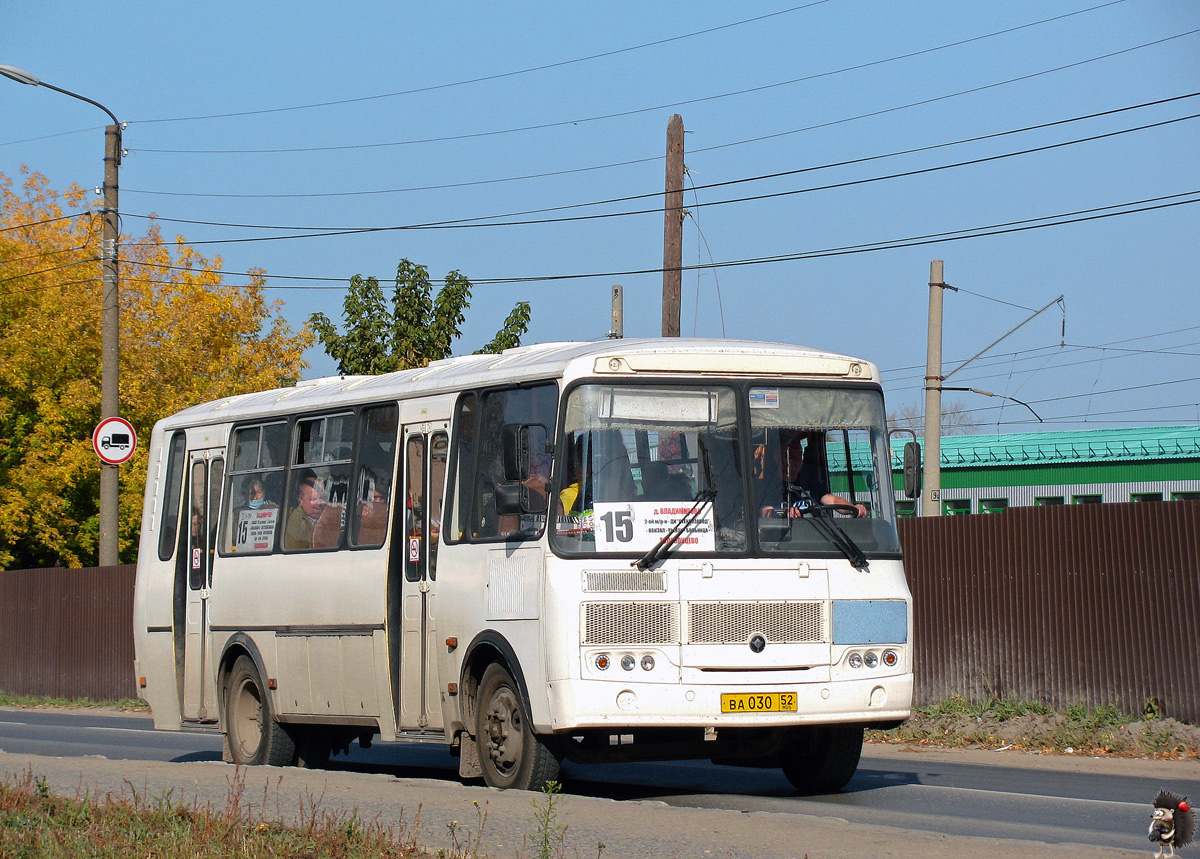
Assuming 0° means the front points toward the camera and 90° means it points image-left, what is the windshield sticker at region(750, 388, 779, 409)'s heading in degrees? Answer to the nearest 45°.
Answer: approximately 0°

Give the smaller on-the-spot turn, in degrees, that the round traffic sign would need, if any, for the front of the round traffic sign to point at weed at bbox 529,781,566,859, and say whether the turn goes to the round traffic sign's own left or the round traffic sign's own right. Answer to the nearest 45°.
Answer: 0° — it already faces it

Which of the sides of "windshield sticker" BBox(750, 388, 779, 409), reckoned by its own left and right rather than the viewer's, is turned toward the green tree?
back

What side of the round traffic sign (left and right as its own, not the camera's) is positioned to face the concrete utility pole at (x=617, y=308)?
left

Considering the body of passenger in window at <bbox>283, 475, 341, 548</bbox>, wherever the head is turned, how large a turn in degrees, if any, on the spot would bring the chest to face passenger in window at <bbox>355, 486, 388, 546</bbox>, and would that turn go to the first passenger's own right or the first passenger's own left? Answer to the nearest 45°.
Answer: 0° — they already face them

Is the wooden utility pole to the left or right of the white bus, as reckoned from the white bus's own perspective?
on its left

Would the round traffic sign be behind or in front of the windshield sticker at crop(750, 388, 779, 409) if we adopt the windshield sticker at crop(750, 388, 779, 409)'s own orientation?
behind

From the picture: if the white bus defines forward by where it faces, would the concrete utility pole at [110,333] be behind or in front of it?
behind

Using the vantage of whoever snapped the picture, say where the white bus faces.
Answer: facing the viewer and to the right of the viewer
